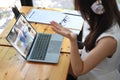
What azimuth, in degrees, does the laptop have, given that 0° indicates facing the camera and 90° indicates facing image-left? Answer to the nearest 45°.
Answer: approximately 270°

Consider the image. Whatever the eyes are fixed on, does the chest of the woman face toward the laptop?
yes

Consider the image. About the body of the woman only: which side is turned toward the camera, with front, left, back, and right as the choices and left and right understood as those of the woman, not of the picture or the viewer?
left

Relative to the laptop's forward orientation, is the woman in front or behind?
in front

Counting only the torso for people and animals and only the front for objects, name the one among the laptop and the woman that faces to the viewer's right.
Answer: the laptop

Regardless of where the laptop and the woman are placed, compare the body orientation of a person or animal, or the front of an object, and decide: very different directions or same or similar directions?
very different directions

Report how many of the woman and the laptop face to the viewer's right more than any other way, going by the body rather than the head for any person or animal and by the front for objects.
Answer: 1
